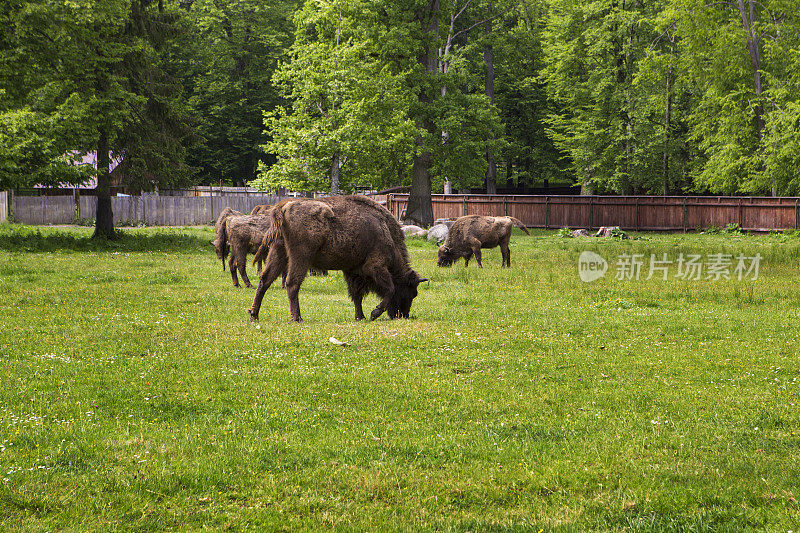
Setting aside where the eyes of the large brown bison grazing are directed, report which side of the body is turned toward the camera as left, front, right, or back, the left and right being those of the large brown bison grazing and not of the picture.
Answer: right

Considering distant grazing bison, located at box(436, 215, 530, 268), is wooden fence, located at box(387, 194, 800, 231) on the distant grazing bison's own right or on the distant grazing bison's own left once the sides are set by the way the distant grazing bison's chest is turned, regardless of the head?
on the distant grazing bison's own right

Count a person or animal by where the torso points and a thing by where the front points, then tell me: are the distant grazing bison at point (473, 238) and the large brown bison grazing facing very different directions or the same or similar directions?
very different directions

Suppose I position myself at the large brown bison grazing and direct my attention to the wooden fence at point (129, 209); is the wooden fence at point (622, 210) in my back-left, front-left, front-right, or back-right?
front-right

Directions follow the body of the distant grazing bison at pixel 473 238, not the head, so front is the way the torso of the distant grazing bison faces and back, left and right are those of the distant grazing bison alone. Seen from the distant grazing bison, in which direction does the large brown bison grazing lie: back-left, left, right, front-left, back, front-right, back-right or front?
left

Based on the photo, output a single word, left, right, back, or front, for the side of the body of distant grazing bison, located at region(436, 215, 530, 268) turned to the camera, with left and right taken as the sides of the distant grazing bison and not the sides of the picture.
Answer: left

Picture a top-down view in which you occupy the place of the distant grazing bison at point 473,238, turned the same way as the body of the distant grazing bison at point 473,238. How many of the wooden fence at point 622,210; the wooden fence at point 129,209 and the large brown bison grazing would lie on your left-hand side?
1

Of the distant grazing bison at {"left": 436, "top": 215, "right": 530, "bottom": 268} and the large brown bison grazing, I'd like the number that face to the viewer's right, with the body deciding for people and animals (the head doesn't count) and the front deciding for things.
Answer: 1
